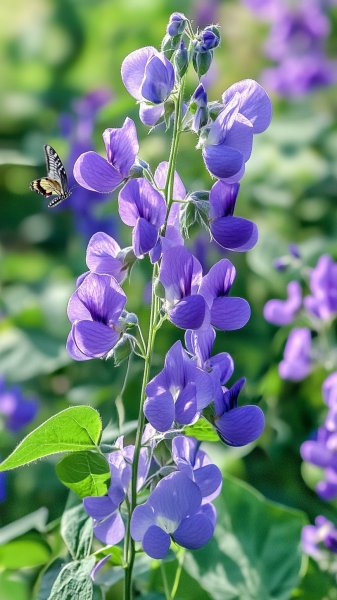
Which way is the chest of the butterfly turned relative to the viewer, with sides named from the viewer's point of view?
facing to the right of the viewer
